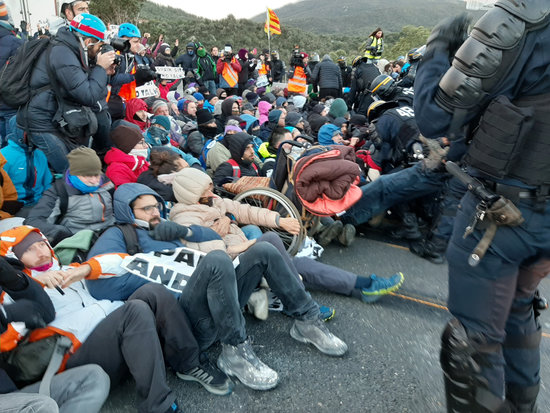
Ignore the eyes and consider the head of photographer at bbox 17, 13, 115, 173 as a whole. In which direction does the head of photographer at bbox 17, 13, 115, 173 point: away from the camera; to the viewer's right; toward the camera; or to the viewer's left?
to the viewer's right

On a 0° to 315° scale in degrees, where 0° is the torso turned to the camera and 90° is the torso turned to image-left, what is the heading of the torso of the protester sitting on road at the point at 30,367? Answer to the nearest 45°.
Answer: approximately 315°

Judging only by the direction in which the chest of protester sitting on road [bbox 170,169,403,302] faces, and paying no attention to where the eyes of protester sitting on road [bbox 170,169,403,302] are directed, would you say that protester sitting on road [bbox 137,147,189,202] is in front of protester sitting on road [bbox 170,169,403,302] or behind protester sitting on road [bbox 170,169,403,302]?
behind

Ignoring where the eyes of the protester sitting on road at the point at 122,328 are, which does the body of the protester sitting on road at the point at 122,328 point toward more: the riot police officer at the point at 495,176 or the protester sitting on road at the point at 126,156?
the riot police officer

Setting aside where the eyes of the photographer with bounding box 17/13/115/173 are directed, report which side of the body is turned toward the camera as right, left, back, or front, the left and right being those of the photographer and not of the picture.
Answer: right

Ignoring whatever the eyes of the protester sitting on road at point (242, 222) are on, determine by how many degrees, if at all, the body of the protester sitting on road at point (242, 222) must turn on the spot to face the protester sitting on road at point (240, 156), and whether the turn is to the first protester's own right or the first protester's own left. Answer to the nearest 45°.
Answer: approximately 90° to the first protester's own left

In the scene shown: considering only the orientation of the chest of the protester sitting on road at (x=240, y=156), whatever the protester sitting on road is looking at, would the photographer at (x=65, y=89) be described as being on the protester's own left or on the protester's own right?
on the protester's own right

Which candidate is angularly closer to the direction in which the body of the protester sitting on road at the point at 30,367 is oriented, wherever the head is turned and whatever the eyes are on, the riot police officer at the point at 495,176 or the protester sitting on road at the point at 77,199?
the riot police officer

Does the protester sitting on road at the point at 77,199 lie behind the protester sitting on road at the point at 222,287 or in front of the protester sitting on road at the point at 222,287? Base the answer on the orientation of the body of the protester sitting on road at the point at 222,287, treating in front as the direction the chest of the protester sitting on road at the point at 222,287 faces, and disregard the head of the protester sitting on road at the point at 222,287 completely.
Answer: behind

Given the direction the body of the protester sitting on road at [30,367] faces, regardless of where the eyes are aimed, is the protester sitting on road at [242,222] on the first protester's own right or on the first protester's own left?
on the first protester's own left

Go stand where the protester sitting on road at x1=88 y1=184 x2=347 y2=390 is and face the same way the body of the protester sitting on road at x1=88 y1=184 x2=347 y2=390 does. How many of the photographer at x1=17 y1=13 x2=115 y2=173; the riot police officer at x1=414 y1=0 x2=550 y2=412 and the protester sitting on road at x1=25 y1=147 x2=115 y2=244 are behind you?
2
